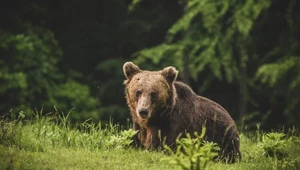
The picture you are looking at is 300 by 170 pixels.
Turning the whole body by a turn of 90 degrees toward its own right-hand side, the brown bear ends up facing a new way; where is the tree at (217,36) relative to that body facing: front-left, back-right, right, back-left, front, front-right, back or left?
front-right

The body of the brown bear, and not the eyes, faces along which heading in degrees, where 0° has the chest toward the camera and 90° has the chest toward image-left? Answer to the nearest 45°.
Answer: approximately 45°
